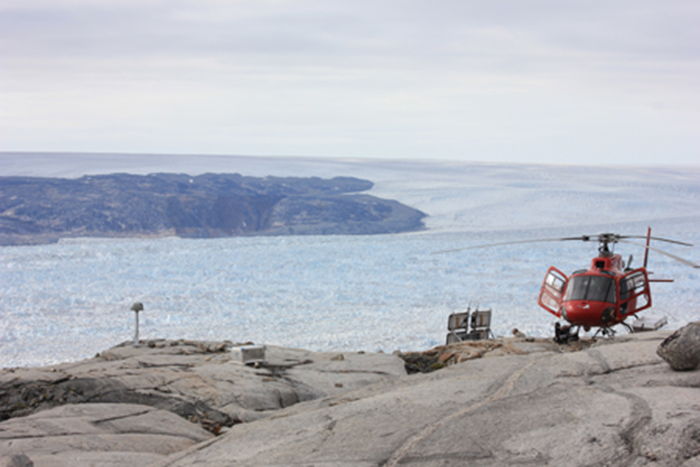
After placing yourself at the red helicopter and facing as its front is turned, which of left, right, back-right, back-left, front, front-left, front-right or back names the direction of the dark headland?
back-right

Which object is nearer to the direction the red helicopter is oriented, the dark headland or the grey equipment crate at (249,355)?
the grey equipment crate

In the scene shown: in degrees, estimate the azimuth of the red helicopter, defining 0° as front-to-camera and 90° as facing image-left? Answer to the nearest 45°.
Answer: approximately 0°

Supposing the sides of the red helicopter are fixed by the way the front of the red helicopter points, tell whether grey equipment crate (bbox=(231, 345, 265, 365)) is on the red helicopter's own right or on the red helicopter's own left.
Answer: on the red helicopter's own right

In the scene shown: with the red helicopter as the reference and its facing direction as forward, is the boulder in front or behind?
in front
